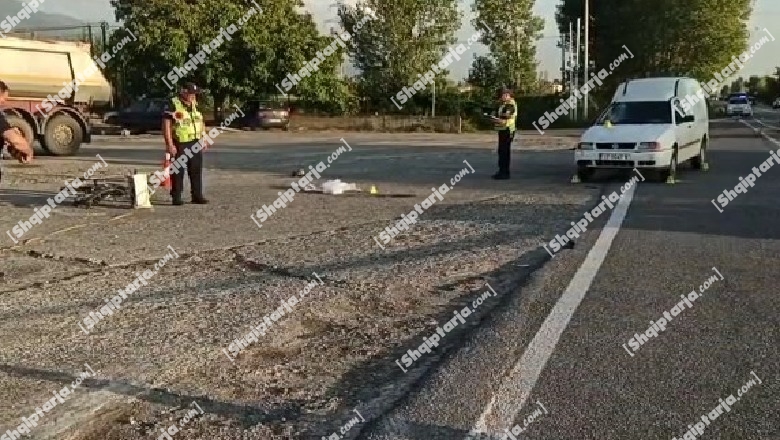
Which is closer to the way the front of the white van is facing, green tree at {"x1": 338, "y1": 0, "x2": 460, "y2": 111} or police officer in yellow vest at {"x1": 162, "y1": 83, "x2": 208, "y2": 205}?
the police officer in yellow vest

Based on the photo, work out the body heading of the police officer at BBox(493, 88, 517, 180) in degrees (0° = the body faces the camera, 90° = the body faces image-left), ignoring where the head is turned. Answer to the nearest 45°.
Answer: approximately 90°

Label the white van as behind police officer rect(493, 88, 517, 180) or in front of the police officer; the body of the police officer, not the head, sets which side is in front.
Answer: behind

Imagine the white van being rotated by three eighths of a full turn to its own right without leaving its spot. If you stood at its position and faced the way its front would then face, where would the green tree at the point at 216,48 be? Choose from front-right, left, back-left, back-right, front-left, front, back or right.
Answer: front-left

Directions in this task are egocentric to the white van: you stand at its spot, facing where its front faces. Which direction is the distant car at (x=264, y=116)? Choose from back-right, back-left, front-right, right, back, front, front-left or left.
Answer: right

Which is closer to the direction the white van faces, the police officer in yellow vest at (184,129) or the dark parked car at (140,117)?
the police officer in yellow vest

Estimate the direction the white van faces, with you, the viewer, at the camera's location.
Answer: facing the viewer and to the left of the viewer

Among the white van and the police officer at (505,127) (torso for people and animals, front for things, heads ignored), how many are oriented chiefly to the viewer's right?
0

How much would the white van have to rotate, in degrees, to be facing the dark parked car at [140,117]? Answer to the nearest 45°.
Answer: approximately 90° to its right

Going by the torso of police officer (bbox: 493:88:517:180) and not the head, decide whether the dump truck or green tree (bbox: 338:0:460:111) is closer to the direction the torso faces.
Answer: the dump truck

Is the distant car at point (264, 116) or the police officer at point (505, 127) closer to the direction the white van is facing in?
the police officer

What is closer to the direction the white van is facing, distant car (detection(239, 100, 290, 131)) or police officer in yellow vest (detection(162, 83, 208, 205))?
the police officer in yellow vest

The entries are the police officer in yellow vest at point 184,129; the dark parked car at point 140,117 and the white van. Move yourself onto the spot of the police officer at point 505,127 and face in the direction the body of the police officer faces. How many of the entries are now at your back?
1

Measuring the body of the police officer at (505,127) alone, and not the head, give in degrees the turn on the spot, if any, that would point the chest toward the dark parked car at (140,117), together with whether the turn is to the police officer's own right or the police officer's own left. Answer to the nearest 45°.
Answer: approximately 45° to the police officer's own right
